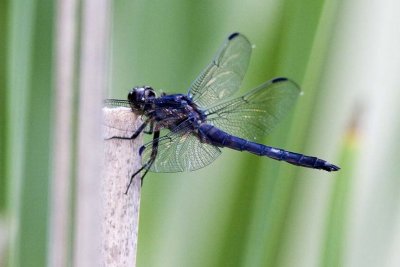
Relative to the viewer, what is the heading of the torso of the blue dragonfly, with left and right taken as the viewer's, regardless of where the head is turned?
facing to the left of the viewer
